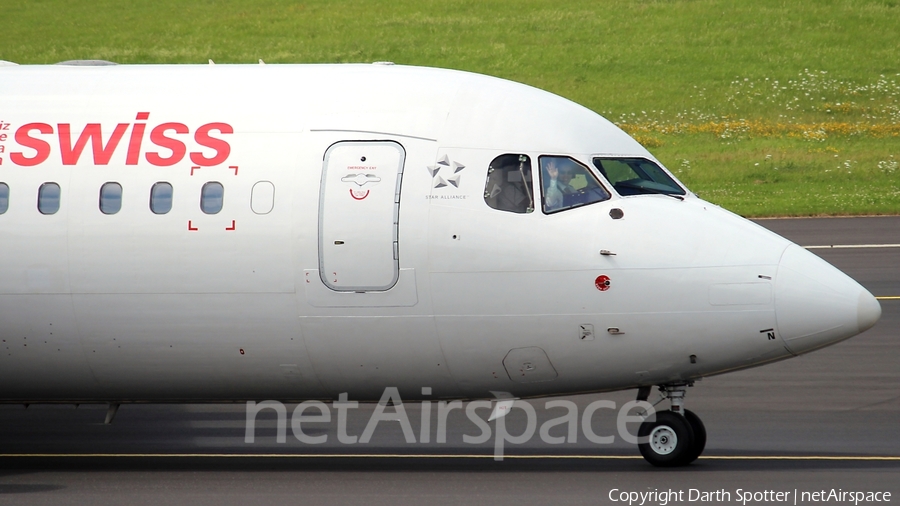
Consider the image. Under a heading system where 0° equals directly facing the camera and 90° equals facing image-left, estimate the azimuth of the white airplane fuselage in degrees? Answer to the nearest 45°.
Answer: approximately 270°
